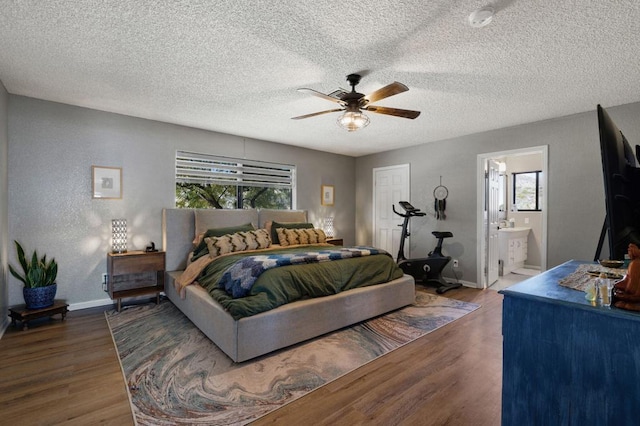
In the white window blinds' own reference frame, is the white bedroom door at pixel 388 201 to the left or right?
on its left

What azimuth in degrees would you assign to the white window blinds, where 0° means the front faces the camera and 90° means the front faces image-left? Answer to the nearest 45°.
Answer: approximately 315°

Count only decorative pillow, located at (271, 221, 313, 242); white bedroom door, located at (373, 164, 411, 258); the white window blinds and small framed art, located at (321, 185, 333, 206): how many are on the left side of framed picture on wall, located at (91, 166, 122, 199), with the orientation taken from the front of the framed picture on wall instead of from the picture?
4

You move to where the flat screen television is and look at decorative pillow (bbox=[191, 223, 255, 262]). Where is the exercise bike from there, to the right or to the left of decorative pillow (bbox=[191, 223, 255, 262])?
right

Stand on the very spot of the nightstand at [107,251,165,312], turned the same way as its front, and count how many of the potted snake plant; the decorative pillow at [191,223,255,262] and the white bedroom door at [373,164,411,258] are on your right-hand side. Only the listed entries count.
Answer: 1

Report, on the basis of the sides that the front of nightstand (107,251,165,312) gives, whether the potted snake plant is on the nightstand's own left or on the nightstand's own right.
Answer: on the nightstand's own right

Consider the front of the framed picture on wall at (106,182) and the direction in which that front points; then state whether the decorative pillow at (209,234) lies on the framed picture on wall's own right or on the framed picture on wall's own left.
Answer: on the framed picture on wall's own left

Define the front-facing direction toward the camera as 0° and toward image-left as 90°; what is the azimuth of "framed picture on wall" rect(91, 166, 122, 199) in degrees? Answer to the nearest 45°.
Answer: approximately 0°

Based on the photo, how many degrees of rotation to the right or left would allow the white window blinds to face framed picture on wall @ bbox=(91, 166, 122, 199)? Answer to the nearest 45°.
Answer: approximately 90° to its right

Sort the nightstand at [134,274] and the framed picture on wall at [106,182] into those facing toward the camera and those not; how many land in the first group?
2

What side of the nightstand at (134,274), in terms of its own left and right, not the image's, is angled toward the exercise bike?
left
